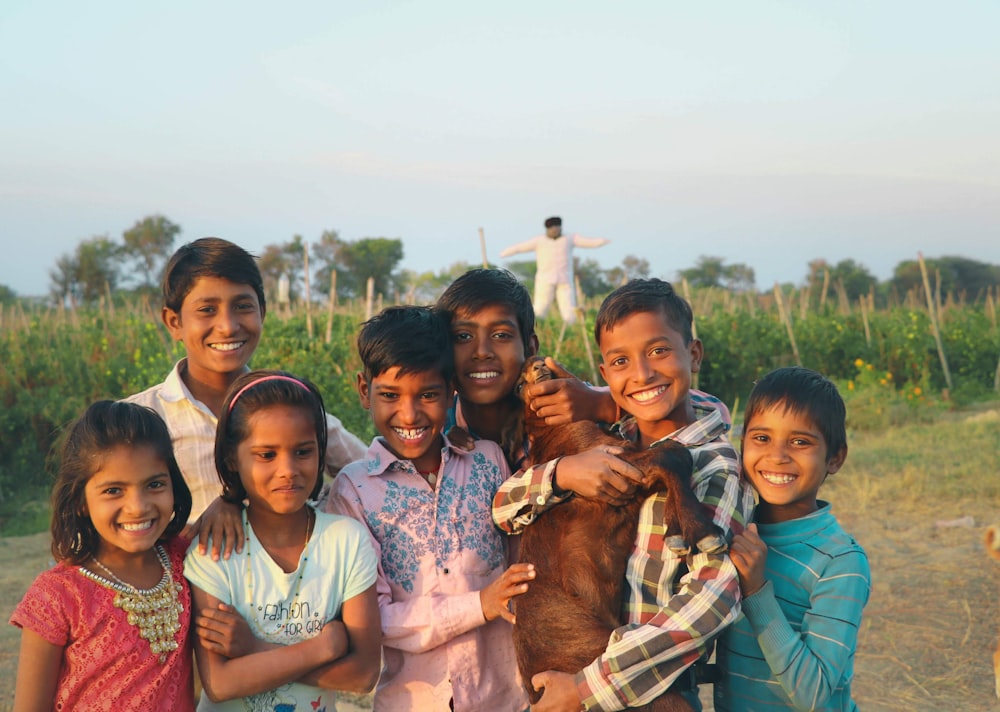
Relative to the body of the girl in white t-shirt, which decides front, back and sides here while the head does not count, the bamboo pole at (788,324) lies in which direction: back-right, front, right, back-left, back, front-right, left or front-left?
back-left

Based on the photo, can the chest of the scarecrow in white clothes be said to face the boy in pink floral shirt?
yes

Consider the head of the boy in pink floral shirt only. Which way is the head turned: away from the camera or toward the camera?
toward the camera

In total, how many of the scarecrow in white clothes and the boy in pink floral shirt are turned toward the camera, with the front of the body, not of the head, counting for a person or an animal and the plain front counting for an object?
2

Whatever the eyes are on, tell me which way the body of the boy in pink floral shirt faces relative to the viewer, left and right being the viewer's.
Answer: facing the viewer

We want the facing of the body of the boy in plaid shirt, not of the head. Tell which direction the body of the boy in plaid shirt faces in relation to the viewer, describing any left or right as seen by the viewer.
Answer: facing the viewer and to the left of the viewer

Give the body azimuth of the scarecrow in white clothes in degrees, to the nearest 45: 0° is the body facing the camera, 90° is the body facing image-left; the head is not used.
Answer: approximately 0°

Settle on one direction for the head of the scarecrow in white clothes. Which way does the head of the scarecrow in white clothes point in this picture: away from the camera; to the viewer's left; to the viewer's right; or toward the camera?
toward the camera

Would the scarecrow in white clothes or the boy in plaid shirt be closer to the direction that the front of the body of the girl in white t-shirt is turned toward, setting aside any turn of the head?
the boy in plaid shirt

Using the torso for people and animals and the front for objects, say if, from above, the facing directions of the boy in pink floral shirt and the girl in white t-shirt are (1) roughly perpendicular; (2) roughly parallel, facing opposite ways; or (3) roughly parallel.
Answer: roughly parallel

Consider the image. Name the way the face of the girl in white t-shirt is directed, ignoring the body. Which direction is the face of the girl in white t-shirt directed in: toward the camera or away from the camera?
toward the camera

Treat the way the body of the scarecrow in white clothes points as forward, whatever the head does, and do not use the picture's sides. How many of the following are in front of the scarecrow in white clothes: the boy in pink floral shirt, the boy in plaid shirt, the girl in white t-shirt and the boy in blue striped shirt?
4

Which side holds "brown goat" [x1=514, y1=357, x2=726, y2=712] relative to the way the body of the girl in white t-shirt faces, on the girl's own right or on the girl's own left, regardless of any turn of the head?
on the girl's own left
